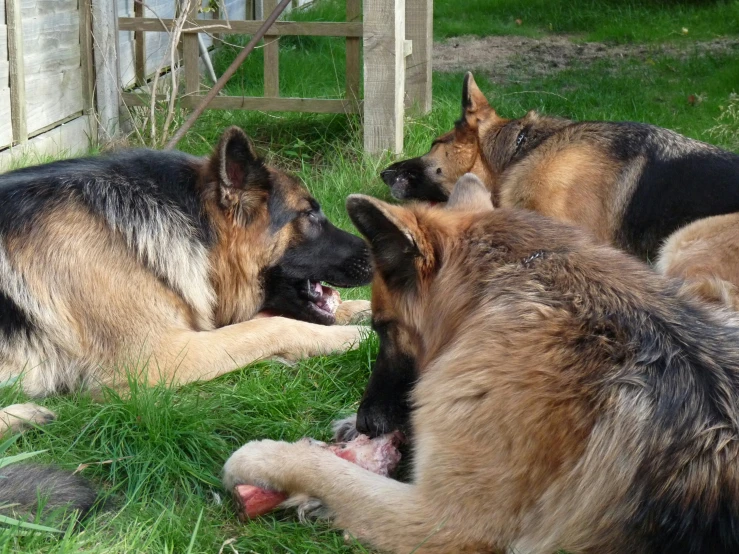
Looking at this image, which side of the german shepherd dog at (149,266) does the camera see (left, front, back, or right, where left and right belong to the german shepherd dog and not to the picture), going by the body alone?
right

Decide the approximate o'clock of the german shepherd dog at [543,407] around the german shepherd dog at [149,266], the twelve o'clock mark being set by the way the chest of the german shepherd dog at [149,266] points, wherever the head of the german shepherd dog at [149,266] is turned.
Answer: the german shepherd dog at [543,407] is roughly at 2 o'clock from the german shepherd dog at [149,266].

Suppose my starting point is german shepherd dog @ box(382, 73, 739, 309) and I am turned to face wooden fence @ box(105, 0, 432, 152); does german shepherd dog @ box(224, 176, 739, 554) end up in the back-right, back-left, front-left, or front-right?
back-left

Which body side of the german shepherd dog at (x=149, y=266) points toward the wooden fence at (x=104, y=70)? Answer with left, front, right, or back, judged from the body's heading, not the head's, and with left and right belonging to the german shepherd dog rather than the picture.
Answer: left

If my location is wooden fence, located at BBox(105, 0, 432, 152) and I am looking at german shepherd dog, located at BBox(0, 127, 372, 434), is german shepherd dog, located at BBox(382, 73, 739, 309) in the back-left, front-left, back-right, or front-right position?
front-left

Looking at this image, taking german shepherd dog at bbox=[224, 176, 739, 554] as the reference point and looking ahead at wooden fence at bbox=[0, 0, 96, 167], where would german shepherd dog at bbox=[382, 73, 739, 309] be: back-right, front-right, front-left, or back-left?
front-right

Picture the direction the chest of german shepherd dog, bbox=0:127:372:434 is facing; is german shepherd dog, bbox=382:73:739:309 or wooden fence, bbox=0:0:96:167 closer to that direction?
the german shepherd dog

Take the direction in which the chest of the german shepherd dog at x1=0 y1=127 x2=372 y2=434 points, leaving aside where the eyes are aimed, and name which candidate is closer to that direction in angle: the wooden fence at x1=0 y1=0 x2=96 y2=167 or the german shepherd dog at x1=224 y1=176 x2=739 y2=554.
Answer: the german shepherd dog

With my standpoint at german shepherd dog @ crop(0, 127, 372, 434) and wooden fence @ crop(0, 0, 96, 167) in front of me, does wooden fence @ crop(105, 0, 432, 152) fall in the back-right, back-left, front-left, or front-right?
front-right

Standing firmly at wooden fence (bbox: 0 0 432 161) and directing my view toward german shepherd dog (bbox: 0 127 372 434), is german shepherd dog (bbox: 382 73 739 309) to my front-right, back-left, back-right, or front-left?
front-left

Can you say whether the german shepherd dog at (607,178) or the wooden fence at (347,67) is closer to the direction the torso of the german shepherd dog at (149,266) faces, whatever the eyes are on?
the german shepherd dog

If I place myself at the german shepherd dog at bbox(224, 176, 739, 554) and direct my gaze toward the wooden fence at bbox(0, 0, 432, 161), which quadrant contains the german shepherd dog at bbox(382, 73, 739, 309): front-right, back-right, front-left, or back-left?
front-right

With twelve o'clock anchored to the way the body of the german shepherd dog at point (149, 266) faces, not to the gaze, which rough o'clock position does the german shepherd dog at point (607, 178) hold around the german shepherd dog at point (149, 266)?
the german shepherd dog at point (607, 178) is roughly at 11 o'clock from the german shepherd dog at point (149, 266).

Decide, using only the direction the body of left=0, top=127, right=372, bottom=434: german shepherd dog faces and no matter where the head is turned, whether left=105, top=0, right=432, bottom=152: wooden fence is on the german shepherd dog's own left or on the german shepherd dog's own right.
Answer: on the german shepherd dog's own left
